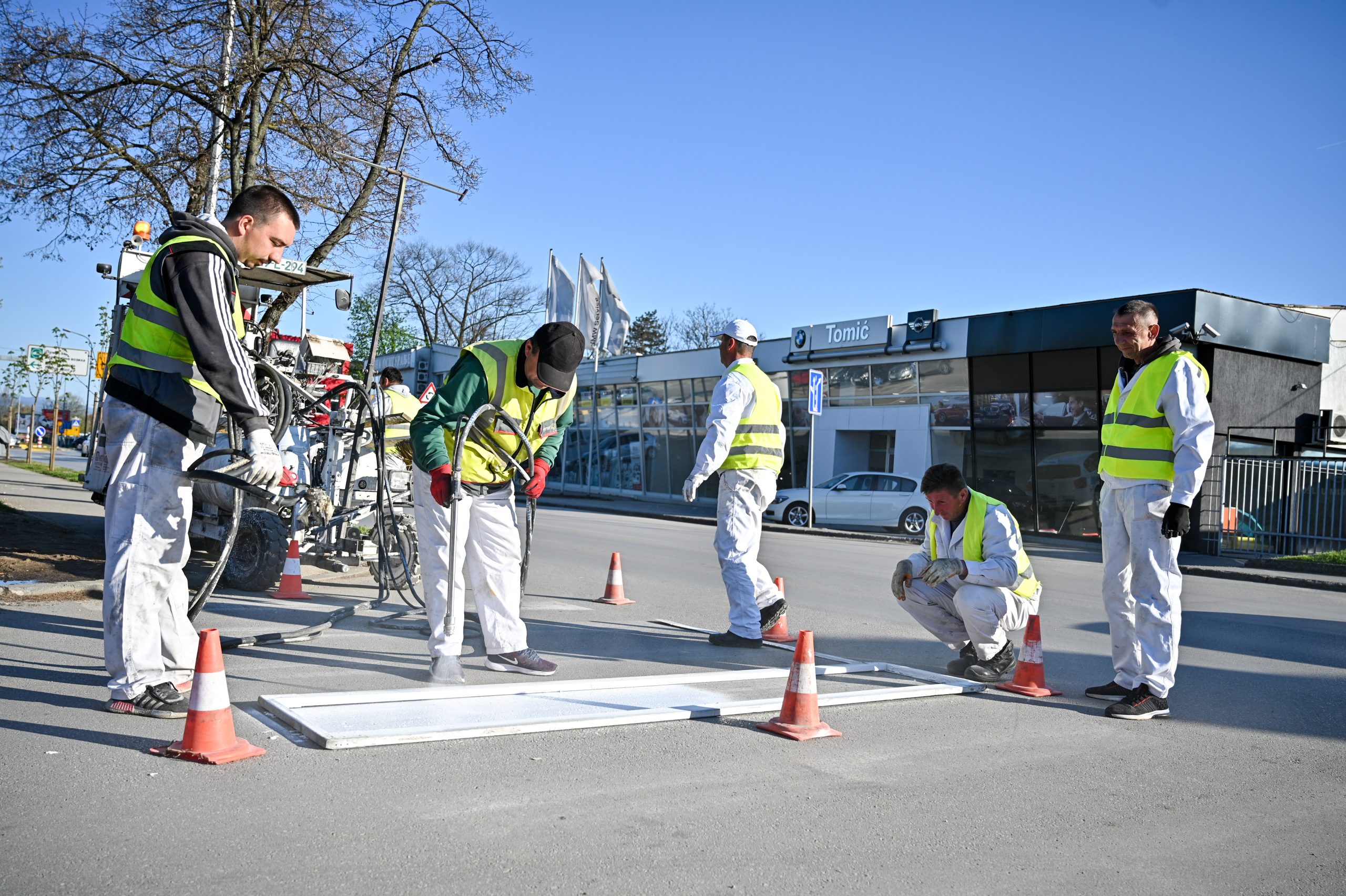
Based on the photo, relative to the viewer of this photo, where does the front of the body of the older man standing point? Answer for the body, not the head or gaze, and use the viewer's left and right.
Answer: facing the viewer and to the left of the viewer

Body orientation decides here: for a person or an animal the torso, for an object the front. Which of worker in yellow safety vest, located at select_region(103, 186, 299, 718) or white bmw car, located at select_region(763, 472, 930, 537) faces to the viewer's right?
the worker in yellow safety vest

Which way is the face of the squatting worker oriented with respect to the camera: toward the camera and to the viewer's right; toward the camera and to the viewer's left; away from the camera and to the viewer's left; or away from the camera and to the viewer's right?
toward the camera and to the viewer's left

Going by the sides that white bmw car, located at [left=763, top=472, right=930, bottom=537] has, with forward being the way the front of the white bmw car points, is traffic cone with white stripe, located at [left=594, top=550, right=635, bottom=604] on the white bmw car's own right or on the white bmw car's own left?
on the white bmw car's own left

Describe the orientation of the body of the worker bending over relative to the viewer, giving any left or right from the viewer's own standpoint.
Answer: facing the viewer and to the right of the viewer

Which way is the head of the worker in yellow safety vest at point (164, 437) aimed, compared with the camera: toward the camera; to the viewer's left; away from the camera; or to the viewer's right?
to the viewer's right

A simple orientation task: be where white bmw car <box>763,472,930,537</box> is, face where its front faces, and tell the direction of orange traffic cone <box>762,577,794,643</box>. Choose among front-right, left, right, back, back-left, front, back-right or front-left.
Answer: left

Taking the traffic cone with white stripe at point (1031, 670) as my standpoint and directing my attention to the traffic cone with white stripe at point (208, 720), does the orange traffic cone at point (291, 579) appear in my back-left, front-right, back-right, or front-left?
front-right
